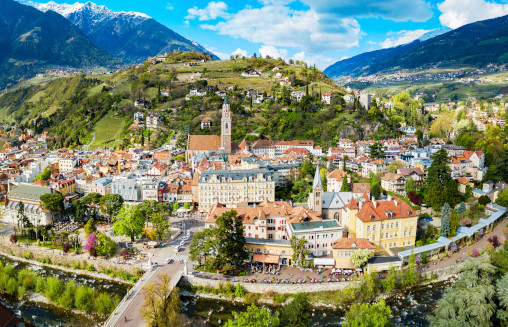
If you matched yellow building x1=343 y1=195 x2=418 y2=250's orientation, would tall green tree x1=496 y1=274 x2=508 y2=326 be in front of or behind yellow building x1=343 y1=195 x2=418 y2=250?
in front

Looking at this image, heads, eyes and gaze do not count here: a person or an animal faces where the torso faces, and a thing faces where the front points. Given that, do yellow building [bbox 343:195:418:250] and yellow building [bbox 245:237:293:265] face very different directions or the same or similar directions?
same or similar directions

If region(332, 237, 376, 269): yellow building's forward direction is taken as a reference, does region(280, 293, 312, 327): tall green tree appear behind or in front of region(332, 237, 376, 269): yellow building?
in front

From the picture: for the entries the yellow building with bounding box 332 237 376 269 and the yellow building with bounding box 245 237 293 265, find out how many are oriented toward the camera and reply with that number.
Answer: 2

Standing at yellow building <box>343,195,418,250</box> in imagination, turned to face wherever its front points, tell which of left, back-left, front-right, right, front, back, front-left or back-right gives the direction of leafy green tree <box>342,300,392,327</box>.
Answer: front

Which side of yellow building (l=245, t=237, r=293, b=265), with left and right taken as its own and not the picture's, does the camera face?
front

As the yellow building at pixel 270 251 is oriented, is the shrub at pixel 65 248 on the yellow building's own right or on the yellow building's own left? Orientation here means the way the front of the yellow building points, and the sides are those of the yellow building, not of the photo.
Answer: on the yellow building's own right

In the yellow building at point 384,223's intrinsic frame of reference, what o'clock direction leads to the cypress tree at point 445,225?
The cypress tree is roughly at 8 o'clock from the yellow building.

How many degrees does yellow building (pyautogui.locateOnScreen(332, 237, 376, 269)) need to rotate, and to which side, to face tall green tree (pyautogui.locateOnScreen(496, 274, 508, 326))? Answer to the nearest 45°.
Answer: approximately 45° to its left

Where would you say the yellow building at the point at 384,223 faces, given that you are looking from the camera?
facing the viewer

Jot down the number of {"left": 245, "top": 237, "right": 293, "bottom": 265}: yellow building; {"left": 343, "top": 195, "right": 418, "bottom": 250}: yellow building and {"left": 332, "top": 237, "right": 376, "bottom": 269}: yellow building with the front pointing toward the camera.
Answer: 3

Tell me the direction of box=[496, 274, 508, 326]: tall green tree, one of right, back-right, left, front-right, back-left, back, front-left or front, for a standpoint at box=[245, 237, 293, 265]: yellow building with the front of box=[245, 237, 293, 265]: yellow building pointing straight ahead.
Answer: front-left

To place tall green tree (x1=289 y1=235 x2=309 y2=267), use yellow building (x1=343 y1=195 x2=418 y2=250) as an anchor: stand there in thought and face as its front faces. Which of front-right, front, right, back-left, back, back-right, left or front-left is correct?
front-right

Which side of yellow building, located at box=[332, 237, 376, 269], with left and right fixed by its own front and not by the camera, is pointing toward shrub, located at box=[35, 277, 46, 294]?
right

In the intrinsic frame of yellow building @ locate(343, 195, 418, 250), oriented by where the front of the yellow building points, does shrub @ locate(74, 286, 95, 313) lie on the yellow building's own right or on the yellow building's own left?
on the yellow building's own right
